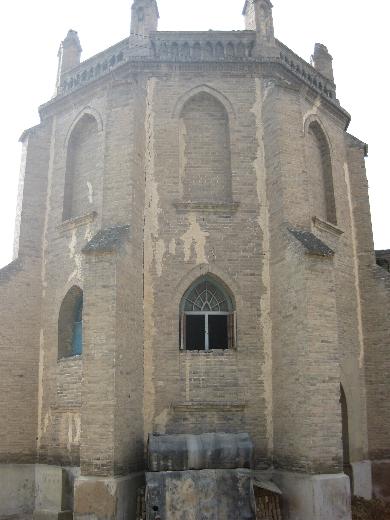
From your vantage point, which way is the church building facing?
away from the camera
